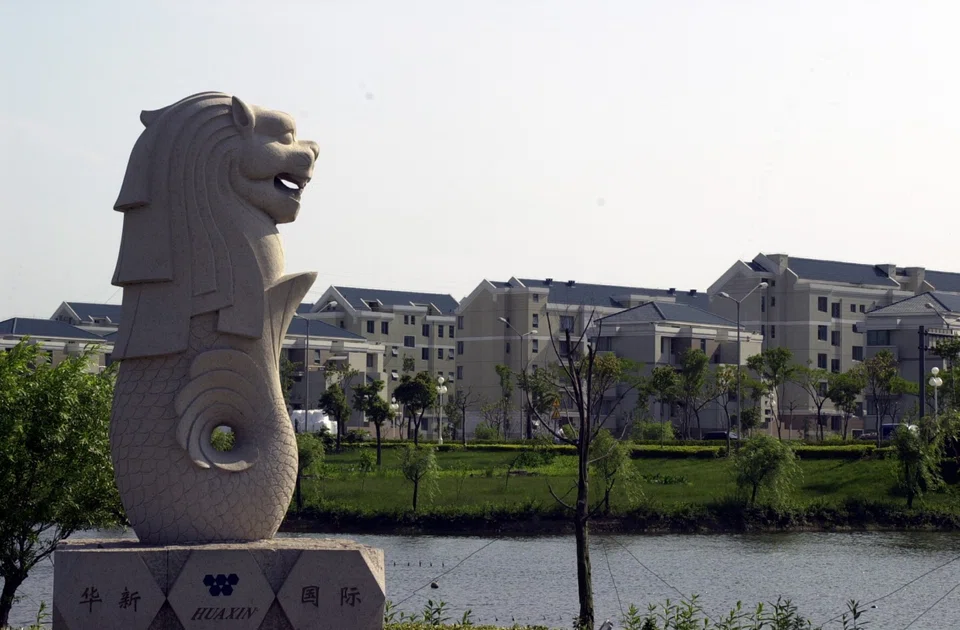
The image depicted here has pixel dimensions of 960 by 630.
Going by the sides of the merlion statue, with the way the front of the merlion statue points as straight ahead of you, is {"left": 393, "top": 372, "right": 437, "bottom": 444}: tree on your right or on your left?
on your left

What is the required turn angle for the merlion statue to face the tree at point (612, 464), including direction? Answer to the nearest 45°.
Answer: approximately 45° to its left

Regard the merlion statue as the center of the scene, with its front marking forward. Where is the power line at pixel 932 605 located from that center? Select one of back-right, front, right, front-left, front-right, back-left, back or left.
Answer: front-left

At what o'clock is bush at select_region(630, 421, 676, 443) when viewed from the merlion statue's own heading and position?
The bush is roughly at 10 o'clock from the merlion statue.

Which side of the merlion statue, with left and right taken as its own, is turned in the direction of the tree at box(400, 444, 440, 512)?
left

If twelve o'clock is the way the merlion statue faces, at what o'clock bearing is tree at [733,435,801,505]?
The tree is roughly at 10 o'clock from the merlion statue.

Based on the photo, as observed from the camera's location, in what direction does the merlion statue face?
facing to the right of the viewer
